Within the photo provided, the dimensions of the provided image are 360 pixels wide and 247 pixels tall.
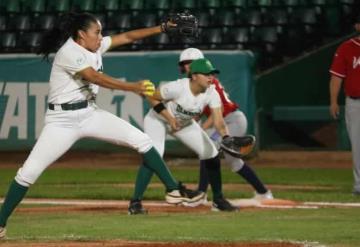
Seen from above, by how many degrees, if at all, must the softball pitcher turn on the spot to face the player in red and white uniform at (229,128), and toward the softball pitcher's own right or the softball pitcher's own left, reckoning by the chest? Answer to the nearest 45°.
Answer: approximately 45° to the softball pitcher's own left

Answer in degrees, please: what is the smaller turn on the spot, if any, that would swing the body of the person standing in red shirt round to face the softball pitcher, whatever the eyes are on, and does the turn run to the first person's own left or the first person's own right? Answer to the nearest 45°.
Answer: approximately 45° to the first person's own right

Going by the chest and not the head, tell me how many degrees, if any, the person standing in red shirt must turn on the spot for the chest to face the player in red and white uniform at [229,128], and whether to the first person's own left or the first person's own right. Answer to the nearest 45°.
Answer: approximately 45° to the first person's own right

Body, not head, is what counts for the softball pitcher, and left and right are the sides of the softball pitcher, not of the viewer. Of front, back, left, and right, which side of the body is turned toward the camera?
right

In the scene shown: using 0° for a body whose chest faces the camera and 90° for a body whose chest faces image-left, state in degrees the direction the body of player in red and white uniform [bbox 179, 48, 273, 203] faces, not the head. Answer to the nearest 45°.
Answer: approximately 90°

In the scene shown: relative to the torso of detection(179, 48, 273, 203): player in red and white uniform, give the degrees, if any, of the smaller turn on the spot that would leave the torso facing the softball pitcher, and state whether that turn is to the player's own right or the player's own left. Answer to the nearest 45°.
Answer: approximately 45° to the player's own left

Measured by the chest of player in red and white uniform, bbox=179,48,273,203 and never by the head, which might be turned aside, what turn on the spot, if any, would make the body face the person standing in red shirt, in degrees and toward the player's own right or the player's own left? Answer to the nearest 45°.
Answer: approximately 135° to the player's own right

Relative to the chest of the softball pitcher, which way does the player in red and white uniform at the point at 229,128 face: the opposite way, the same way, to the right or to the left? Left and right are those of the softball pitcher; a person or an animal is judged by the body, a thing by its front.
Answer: the opposite way

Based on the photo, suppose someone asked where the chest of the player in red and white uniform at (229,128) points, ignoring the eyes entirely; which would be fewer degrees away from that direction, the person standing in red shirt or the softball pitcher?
the softball pitcher

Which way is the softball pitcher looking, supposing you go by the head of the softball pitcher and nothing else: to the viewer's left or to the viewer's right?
to the viewer's right

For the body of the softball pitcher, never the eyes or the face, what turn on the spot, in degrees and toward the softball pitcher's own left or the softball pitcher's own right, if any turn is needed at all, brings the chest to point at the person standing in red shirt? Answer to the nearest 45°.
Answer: approximately 45° to the softball pitcher's own left
